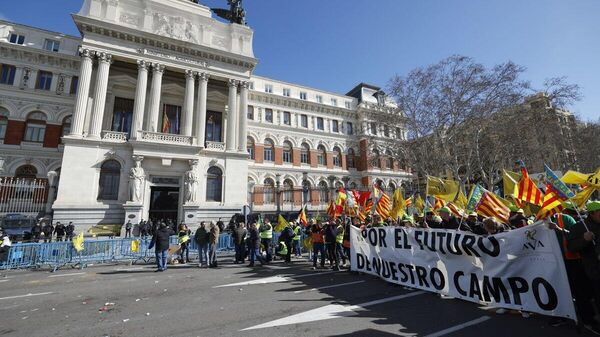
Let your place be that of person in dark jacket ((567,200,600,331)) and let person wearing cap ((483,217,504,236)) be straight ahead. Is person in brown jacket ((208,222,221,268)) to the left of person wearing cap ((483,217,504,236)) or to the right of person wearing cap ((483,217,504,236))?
left

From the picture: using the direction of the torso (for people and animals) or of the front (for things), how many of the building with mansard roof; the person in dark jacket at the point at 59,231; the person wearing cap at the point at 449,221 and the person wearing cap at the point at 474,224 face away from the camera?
0

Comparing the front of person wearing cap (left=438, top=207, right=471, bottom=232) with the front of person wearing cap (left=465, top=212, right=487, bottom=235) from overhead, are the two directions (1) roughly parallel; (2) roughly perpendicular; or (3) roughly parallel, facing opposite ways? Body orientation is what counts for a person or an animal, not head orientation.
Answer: roughly parallel

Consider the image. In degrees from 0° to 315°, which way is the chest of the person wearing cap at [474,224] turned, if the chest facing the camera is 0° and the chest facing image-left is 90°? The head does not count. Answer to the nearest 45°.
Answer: approximately 45°

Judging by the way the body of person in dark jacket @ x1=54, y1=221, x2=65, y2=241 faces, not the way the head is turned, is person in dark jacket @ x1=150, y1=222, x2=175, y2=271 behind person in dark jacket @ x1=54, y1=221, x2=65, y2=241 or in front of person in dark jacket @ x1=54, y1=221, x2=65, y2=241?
in front

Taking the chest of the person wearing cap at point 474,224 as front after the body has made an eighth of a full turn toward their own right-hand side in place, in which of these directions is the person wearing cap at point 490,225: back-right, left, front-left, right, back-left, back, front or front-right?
left

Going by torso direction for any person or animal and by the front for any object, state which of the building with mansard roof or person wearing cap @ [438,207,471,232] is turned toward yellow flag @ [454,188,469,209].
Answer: the building with mansard roof

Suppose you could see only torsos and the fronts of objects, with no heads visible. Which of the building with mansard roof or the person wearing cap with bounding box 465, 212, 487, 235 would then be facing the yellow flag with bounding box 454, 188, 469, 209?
the building with mansard roof

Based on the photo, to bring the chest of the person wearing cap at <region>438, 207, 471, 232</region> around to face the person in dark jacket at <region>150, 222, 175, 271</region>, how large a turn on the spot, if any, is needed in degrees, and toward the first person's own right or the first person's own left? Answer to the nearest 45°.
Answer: approximately 45° to the first person's own right

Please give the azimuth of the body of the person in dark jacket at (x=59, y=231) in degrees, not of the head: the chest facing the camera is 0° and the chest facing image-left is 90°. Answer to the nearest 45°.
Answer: approximately 0°

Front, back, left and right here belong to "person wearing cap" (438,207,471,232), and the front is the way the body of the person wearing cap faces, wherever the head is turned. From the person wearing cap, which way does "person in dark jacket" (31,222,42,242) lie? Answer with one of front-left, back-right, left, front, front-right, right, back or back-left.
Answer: front-right

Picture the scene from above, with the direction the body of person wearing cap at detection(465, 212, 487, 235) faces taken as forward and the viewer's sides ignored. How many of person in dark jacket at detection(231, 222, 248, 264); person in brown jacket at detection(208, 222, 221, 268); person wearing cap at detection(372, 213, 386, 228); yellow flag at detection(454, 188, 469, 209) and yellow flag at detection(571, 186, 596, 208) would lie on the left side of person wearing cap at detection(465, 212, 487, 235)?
1

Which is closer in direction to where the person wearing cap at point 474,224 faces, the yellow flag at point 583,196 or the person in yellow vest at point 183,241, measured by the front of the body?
the person in yellow vest

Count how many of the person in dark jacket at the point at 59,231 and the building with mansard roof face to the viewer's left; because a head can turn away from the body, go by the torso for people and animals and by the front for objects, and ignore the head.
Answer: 0

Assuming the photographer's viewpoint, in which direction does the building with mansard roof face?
facing the viewer and to the right of the viewer

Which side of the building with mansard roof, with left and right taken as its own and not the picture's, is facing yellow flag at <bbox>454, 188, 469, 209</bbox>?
front
